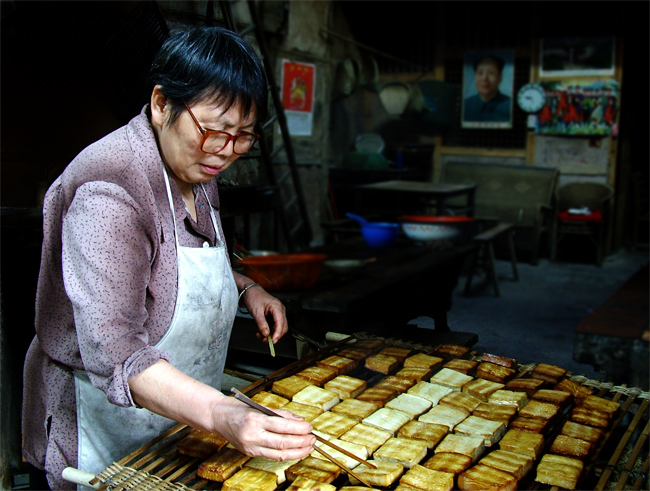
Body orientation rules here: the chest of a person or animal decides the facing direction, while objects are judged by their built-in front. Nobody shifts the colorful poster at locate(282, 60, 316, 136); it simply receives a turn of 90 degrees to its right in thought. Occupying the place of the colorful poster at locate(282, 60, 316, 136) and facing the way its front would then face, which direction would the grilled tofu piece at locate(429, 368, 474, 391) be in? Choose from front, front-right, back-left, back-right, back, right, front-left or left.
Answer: left

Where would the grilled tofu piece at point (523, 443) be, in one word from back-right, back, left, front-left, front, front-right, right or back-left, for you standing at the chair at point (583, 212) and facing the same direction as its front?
front

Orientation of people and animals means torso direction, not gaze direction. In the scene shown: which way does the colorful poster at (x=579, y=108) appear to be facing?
toward the camera

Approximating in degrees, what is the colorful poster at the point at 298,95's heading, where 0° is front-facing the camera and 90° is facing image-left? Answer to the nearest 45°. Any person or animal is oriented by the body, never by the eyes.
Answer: approximately 0°

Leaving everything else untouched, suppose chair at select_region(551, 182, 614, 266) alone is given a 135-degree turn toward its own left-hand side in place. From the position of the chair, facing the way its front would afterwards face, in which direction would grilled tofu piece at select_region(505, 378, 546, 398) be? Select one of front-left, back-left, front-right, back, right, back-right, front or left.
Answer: back-right

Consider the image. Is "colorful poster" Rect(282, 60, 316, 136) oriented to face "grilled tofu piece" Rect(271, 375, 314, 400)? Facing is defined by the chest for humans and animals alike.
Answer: yes

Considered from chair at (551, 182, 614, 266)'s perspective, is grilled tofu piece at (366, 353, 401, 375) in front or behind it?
in front

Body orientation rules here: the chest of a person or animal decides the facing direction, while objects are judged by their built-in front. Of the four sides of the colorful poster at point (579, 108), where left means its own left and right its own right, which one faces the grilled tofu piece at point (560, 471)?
front

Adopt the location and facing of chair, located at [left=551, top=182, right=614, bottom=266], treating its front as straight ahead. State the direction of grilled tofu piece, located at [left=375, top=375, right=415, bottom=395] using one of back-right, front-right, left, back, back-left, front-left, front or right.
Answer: front

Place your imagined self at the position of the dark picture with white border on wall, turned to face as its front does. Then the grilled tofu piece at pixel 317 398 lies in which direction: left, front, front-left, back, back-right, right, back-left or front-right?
front

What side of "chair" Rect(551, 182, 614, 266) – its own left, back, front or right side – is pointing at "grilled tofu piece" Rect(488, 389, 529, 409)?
front

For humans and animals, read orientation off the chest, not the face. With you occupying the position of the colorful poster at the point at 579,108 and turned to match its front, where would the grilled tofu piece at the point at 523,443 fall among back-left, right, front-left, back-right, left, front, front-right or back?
front

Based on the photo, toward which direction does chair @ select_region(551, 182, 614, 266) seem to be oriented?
toward the camera

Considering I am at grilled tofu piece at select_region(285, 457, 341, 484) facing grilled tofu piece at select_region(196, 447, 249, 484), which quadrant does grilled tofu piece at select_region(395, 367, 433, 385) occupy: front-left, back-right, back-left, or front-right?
back-right

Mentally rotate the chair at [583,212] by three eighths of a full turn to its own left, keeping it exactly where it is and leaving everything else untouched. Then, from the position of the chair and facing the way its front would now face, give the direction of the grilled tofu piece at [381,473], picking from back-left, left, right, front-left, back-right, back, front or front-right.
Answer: back-right

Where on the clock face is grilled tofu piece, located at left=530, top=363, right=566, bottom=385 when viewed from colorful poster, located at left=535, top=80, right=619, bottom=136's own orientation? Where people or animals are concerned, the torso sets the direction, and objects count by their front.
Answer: The grilled tofu piece is roughly at 12 o'clock from the colorful poster.

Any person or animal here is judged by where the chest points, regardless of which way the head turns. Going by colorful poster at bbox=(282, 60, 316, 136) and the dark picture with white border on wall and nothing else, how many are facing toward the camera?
2

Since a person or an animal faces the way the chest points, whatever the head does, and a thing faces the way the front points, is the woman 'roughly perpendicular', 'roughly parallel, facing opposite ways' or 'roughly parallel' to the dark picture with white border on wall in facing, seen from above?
roughly perpendicular

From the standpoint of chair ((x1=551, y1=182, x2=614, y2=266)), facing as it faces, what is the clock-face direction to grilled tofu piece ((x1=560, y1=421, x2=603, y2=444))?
The grilled tofu piece is roughly at 12 o'clock from the chair.
